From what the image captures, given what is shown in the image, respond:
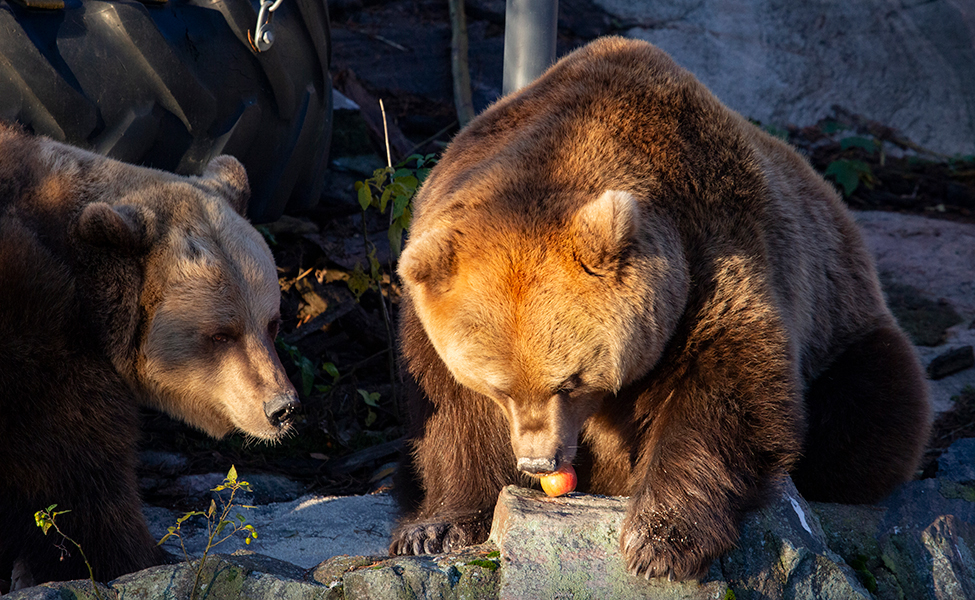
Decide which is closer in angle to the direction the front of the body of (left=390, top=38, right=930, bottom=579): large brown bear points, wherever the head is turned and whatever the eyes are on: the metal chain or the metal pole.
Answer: the metal chain

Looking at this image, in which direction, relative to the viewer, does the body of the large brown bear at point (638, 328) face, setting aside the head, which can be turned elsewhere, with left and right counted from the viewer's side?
facing the viewer and to the left of the viewer

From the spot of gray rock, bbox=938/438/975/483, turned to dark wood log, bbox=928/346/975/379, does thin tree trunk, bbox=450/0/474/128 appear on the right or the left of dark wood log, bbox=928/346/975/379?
left

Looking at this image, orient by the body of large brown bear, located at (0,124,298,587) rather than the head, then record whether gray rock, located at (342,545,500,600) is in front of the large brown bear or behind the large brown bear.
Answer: in front

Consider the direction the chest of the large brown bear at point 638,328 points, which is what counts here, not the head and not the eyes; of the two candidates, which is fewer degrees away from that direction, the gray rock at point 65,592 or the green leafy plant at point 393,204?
the gray rock

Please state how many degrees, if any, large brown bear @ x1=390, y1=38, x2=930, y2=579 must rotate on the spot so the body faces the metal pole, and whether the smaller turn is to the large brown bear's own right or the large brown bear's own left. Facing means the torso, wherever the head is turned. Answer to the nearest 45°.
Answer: approximately 135° to the large brown bear's own right

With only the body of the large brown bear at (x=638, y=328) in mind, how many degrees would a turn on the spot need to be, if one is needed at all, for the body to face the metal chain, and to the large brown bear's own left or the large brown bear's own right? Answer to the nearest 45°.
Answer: approximately 90° to the large brown bear's own right

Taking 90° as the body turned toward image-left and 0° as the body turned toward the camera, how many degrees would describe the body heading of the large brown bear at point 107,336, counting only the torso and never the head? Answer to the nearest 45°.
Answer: approximately 315°

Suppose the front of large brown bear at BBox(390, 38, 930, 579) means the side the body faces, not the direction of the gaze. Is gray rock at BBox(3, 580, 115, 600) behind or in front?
in front

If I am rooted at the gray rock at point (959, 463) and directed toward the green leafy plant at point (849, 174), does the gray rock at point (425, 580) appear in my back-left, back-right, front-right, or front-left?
back-left

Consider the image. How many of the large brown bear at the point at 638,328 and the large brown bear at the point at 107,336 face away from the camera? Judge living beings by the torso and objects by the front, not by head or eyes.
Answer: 0
